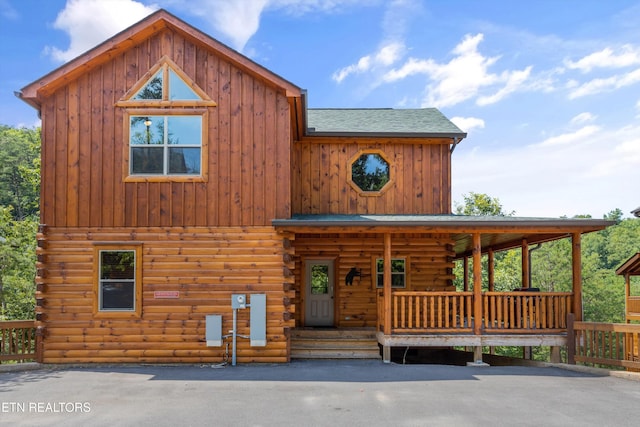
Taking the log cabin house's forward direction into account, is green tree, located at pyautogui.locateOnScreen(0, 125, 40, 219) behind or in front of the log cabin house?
behind

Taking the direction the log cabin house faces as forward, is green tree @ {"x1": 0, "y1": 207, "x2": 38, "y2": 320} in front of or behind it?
behind

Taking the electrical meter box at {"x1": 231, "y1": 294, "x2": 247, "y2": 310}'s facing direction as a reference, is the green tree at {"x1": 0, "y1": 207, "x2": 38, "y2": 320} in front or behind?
behind

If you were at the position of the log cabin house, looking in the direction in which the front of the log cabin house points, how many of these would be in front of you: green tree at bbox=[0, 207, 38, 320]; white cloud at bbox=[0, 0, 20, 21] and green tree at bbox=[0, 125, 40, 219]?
0

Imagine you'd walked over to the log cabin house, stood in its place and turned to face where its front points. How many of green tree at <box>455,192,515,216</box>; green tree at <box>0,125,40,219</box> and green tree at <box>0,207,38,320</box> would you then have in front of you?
0

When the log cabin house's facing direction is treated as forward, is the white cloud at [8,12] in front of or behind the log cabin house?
behind

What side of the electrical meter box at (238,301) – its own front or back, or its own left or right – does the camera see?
front

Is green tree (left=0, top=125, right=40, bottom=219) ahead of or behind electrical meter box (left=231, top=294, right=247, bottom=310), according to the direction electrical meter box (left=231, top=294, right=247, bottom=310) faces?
behind

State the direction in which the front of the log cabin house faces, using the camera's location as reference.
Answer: facing the viewer

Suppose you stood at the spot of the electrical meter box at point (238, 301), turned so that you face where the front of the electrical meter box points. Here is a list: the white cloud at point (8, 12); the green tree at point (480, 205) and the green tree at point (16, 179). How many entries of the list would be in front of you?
0

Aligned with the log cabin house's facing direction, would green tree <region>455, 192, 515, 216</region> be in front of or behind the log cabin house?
behind
